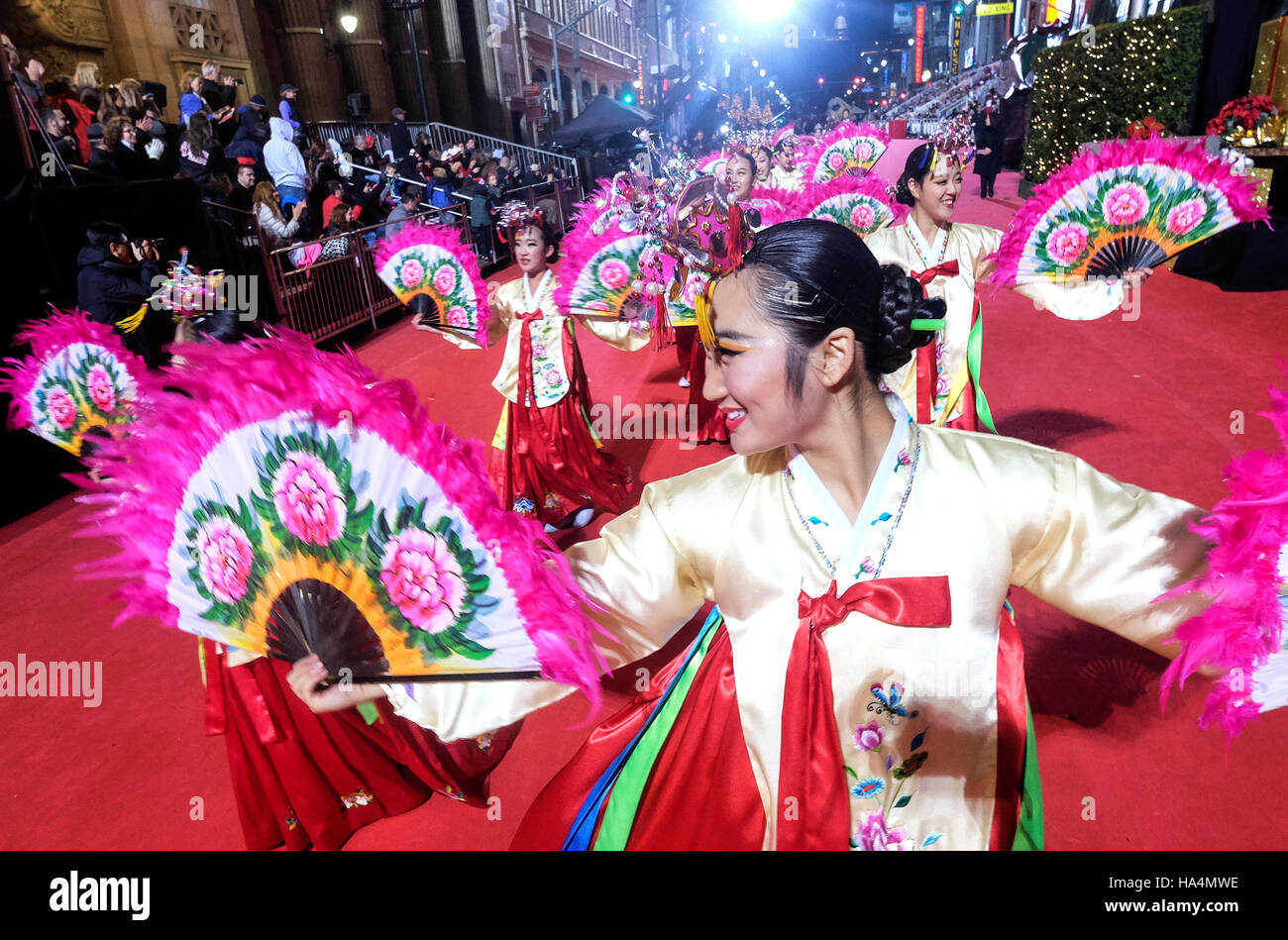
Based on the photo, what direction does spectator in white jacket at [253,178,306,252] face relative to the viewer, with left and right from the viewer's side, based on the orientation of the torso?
facing to the right of the viewer

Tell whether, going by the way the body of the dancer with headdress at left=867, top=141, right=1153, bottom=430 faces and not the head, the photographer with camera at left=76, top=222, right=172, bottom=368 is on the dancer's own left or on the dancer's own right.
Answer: on the dancer's own right

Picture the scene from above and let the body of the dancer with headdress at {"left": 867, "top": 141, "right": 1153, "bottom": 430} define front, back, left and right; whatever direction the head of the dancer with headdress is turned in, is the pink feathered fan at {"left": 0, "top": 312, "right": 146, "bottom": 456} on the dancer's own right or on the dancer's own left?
on the dancer's own right

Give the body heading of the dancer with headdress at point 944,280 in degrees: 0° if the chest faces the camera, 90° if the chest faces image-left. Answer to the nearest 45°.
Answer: approximately 0°

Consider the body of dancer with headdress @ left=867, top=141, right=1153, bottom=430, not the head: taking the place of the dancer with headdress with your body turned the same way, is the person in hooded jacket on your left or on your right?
on your right

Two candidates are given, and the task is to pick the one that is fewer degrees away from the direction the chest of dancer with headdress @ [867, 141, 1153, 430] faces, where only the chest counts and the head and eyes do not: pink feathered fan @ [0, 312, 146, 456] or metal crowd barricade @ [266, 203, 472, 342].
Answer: the pink feathered fan

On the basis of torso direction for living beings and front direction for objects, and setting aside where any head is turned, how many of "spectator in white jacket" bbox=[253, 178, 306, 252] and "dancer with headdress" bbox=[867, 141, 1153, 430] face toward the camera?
1

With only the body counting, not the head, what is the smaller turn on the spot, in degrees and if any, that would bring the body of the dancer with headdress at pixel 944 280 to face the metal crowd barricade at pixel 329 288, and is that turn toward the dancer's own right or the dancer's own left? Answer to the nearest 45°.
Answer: approximately 90° to the dancer's own right

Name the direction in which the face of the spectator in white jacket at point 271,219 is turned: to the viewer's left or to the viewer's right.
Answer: to the viewer's right
